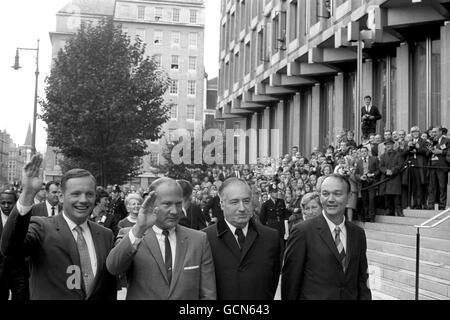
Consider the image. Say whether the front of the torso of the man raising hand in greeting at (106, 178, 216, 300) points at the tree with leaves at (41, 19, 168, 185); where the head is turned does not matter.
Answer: no

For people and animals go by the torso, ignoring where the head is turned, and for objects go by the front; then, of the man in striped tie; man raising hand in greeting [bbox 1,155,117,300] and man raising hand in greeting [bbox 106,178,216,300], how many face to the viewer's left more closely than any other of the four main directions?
0

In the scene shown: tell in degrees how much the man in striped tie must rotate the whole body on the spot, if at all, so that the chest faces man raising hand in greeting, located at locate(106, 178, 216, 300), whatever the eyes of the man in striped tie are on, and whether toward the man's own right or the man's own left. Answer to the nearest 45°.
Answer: approximately 90° to the man's own right

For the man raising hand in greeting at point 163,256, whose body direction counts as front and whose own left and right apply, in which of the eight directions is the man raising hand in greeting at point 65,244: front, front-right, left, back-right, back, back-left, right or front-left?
right

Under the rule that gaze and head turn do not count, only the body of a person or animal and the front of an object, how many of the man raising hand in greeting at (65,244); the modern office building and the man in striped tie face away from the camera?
0

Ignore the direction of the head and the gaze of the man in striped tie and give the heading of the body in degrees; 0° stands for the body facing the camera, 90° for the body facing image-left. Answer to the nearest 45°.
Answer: approximately 315°

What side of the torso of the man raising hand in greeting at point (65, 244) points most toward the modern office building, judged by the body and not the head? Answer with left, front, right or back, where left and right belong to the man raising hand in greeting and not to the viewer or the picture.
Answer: left

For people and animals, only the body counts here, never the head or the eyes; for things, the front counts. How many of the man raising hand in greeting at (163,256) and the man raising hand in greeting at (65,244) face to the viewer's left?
0

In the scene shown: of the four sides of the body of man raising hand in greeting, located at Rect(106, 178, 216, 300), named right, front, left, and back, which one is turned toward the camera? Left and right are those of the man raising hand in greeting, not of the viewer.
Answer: front

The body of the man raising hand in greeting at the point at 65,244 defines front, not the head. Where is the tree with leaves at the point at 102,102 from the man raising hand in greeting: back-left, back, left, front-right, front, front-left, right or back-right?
back-left

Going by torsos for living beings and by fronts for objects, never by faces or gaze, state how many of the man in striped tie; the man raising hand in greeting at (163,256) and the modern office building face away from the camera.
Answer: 0

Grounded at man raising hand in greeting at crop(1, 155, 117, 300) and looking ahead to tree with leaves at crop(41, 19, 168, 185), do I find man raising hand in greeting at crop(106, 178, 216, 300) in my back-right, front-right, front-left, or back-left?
back-right

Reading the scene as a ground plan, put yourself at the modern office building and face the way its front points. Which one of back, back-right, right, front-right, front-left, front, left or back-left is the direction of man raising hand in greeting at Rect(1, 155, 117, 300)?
front-left

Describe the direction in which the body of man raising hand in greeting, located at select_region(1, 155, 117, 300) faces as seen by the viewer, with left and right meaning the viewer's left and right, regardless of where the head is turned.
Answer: facing the viewer and to the right of the viewer

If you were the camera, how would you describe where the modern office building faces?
facing the viewer and to the left of the viewer
